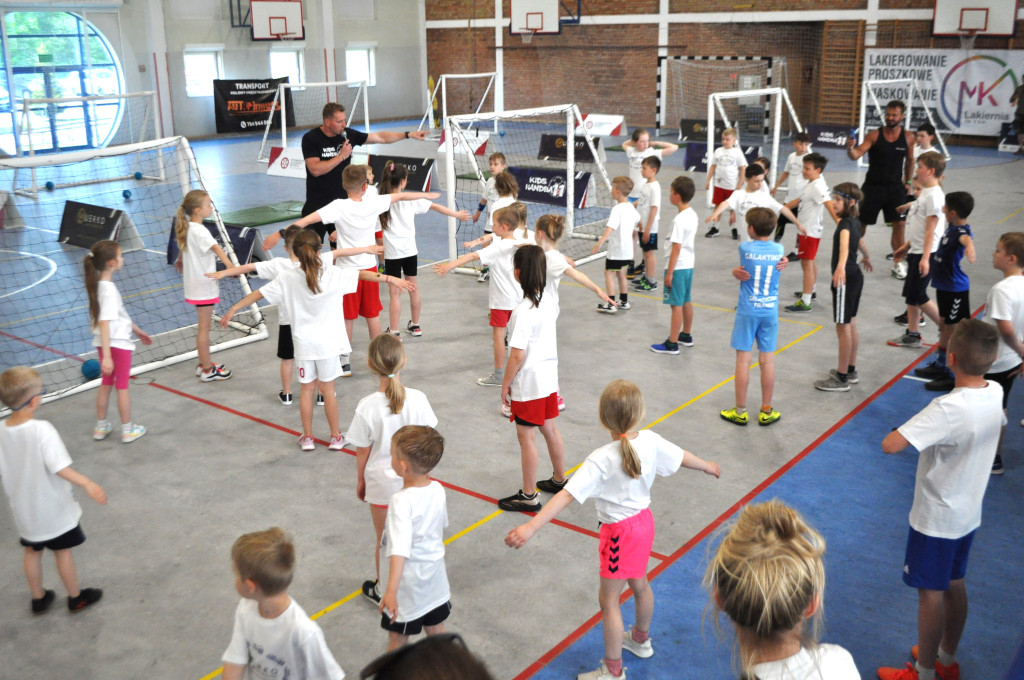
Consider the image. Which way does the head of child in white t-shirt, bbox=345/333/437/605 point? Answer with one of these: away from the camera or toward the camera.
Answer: away from the camera

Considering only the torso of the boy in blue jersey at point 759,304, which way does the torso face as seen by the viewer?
away from the camera

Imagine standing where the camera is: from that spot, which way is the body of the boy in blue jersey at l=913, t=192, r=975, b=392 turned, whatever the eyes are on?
to the viewer's left

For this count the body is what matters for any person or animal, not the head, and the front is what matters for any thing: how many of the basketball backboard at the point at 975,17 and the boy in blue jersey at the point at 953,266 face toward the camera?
1

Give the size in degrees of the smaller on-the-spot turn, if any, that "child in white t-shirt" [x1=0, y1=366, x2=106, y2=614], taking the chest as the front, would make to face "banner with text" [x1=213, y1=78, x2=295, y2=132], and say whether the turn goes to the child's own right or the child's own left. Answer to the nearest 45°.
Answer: approximately 45° to the child's own left

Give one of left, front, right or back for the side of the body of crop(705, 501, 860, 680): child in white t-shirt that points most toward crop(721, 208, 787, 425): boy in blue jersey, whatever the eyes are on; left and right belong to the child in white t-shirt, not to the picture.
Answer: front

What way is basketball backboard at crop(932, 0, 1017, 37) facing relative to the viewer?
toward the camera

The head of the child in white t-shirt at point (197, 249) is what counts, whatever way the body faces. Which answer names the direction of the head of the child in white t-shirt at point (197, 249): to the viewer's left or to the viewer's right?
to the viewer's right

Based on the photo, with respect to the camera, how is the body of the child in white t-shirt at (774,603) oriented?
away from the camera

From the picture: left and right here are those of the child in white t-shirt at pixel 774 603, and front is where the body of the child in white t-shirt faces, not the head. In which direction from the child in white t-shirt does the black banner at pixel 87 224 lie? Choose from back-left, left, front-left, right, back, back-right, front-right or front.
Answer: front-left

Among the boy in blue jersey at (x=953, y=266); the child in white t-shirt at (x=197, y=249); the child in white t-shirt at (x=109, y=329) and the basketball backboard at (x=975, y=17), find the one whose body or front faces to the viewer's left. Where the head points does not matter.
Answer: the boy in blue jersey

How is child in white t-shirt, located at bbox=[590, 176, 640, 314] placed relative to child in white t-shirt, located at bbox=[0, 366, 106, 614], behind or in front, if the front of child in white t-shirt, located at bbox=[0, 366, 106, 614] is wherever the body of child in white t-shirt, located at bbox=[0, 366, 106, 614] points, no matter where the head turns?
in front

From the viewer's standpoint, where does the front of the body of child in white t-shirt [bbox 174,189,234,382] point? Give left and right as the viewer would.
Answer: facing to the right of the viewer

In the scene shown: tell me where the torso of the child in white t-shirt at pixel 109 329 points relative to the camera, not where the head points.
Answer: to the viewer's right

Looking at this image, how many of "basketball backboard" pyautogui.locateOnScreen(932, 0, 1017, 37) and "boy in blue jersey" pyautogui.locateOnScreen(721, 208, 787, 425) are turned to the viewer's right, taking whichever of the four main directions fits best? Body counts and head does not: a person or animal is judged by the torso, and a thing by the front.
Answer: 0

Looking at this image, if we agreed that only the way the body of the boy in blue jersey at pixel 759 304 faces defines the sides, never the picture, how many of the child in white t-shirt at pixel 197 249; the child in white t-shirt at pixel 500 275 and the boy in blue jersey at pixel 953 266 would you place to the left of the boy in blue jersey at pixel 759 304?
2
